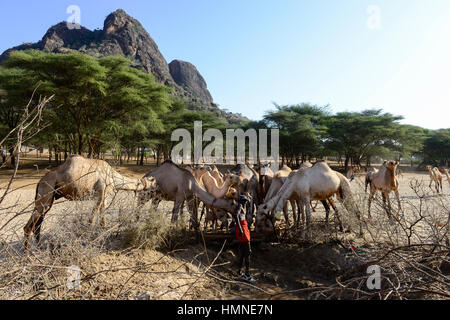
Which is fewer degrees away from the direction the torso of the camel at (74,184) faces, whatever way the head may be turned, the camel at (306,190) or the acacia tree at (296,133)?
the camel

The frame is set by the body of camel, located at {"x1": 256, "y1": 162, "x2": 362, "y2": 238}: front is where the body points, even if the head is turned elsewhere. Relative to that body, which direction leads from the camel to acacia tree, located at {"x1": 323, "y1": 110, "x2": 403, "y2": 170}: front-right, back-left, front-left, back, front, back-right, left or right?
right

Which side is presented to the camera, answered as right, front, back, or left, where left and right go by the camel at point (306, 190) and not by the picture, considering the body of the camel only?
left

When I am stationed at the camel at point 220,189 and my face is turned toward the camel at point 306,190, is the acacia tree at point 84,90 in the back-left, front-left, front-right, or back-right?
back-left

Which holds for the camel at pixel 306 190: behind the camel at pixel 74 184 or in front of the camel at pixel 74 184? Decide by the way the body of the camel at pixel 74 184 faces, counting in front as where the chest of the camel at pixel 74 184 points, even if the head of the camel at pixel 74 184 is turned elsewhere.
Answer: in front

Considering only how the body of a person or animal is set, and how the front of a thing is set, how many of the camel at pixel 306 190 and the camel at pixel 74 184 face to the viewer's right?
1

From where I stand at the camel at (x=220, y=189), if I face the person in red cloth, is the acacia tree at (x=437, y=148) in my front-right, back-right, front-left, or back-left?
back-left

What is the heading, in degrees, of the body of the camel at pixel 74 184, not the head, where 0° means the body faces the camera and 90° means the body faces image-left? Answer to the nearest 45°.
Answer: approximately 270°

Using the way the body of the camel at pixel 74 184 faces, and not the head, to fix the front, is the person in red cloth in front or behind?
in front

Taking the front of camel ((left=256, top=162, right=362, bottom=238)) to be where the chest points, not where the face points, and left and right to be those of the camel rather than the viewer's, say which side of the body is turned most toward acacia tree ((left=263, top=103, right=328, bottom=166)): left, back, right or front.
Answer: right

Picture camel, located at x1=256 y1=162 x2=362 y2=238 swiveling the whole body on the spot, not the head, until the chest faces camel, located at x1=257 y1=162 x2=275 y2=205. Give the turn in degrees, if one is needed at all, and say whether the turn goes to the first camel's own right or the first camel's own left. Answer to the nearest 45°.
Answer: approximately 45° to the first camel's own right
